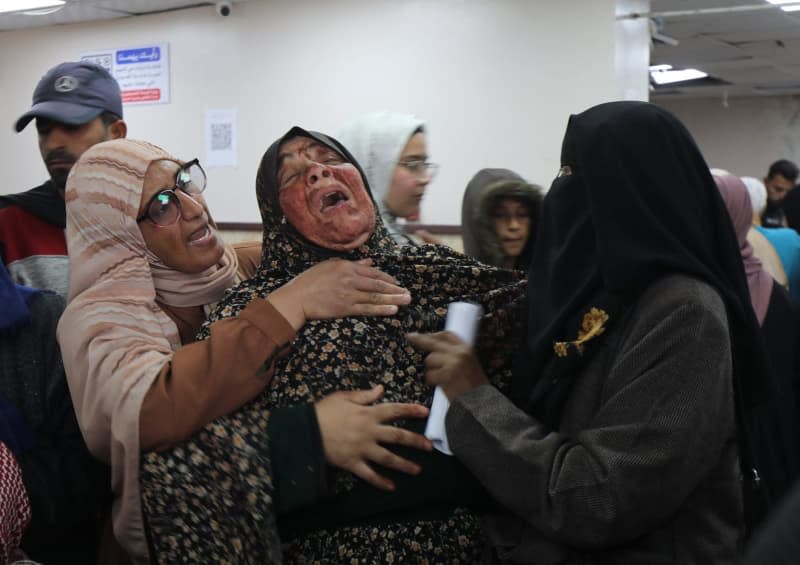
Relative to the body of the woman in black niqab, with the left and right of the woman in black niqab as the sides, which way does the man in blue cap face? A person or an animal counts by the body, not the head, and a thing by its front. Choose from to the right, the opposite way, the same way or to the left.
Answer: to the left

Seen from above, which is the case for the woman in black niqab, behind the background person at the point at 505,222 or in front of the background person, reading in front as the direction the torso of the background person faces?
in front

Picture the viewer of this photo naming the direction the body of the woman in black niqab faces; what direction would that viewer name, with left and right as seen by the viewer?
facing to the left of the viewer

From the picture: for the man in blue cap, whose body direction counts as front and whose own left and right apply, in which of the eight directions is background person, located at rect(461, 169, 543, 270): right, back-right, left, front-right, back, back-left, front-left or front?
back-left

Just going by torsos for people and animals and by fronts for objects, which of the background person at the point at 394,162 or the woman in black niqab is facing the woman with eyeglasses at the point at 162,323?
the woman in black niqab

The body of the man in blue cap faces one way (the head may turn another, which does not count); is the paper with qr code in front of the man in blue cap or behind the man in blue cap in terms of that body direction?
behind

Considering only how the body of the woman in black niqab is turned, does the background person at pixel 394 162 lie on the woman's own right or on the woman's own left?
on the woman's own right

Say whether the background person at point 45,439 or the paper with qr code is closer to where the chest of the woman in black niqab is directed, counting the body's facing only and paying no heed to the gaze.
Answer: the background person

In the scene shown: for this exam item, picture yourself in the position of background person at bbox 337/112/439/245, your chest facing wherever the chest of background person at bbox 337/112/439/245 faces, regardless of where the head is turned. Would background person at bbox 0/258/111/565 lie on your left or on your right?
on your right

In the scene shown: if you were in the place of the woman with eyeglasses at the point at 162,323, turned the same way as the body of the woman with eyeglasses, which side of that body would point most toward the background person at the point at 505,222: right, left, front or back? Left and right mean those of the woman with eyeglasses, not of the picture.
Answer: left
